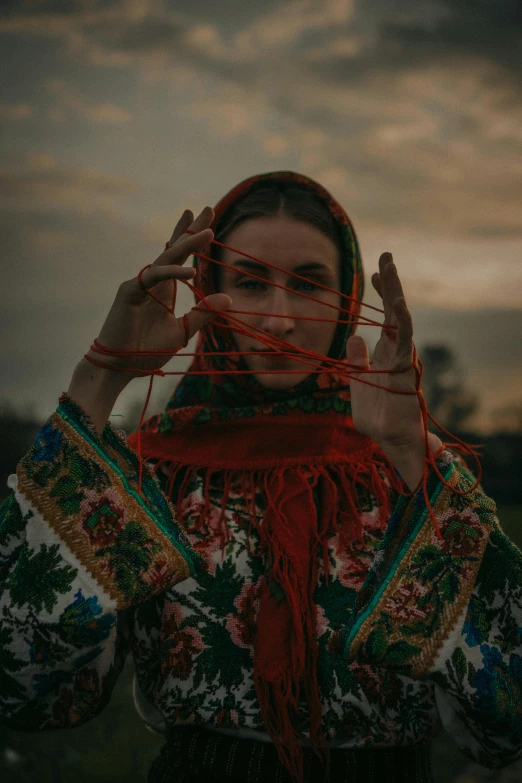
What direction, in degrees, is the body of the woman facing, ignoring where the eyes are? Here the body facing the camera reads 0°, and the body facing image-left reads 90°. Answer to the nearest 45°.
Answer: approximately 0°
